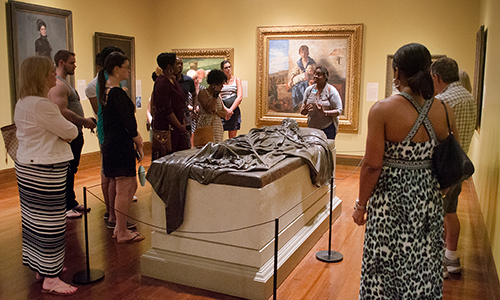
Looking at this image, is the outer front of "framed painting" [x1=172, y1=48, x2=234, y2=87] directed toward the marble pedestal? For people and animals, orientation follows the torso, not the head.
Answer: yes

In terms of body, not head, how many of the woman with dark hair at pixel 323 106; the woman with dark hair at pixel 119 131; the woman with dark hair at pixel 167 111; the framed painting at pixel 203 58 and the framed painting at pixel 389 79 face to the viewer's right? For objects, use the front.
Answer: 2

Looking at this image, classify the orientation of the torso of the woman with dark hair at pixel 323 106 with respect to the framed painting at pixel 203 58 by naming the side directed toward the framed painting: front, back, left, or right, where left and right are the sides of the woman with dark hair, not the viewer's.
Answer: right

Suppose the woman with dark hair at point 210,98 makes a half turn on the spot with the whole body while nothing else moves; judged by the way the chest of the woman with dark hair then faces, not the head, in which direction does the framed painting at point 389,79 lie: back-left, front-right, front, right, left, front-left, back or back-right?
right

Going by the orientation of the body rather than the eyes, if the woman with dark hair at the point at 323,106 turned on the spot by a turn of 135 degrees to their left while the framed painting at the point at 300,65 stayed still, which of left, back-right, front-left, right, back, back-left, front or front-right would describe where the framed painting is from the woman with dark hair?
left

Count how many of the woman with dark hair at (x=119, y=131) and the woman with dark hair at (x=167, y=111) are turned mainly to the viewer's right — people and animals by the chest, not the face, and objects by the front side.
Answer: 2

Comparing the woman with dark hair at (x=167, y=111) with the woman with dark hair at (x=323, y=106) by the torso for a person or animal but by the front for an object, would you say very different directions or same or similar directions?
very different directions

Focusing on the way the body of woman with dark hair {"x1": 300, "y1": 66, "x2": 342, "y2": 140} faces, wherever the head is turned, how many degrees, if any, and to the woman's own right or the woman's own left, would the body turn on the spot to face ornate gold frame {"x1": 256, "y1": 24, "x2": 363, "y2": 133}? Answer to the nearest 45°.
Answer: approximately 135° to the woman's own right

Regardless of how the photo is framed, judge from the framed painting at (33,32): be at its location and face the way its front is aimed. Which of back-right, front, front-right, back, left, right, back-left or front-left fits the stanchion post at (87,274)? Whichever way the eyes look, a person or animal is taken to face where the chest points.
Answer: front-right

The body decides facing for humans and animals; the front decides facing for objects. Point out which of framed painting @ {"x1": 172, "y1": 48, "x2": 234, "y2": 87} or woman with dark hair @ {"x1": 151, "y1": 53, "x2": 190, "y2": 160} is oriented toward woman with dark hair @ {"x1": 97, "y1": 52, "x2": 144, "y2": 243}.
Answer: the framed painting

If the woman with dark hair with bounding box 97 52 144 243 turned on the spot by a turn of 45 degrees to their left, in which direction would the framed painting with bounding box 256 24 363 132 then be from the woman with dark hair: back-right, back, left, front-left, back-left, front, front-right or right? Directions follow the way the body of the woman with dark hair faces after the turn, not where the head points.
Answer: front

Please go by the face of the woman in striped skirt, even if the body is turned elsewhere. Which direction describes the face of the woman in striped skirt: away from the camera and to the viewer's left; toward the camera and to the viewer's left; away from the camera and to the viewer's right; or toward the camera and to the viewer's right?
away from the camera and to the viewer's right

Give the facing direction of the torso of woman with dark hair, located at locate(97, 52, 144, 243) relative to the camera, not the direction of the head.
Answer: to the viewer's right

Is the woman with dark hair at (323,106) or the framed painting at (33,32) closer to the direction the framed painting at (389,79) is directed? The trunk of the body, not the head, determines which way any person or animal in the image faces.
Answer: the woman with dark hair

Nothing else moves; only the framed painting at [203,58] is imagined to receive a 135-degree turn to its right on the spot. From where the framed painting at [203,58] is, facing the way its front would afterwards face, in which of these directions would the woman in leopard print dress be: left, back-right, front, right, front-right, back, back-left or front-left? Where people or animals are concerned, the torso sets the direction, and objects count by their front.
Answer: back-left

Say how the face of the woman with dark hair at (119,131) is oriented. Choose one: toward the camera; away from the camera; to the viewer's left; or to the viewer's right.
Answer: to the viewer's right
